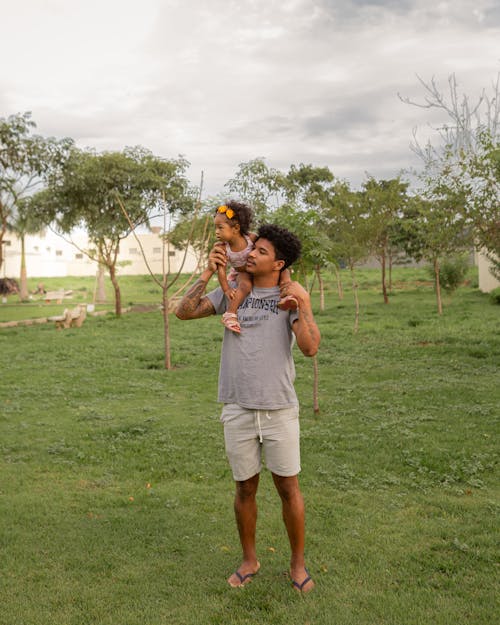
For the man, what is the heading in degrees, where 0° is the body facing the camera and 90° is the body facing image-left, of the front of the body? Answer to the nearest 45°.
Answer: approximately 0°

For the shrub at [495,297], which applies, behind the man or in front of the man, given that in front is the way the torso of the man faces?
behind

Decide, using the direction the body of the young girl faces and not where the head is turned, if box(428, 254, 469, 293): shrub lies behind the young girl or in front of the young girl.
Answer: behind

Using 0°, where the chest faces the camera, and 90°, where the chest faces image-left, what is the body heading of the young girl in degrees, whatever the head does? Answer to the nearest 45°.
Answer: approximately 45°

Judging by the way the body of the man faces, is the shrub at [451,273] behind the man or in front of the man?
behind
